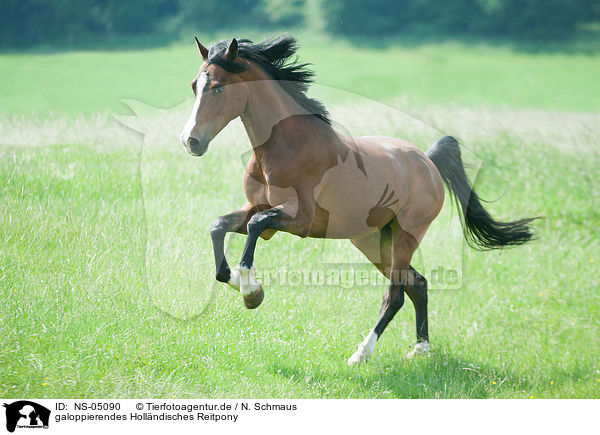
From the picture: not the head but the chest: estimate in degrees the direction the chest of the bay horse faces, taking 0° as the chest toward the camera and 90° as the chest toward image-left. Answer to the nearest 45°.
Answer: approximately 45°
